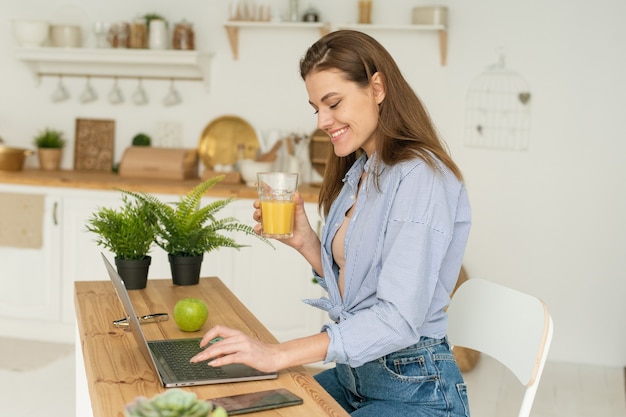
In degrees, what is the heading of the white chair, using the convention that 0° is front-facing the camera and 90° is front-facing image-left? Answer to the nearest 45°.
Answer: approximately 45°

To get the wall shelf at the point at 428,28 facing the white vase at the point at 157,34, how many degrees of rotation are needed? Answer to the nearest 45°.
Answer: approximately 90° to its right

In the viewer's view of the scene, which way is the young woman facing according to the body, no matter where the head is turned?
to the viewer's left

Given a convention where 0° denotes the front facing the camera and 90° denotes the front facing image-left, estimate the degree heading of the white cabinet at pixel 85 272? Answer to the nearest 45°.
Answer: approximately 0°

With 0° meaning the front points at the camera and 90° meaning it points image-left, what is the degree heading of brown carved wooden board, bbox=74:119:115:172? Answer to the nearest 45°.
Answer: approximately 0°

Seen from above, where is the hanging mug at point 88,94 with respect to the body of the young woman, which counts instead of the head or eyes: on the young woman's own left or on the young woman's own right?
on the young woman's own right

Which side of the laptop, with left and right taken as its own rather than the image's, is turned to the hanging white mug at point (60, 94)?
left

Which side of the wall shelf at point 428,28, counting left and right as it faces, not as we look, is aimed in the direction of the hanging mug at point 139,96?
right

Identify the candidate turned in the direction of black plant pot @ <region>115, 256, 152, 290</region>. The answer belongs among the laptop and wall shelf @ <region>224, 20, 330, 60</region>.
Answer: the wall shelf

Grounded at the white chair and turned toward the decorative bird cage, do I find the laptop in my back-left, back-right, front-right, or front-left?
back-left
